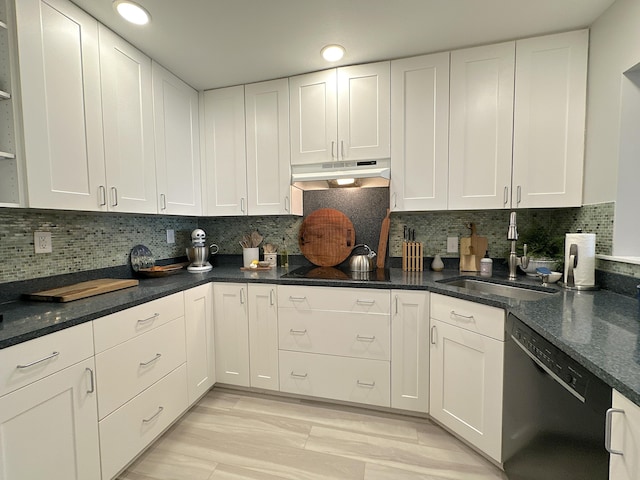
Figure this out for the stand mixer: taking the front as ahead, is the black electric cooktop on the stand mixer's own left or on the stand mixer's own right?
on the stand mixer's own left

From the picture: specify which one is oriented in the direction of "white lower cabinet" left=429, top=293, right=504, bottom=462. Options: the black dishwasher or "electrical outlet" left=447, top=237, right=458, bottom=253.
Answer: the electrical outlet

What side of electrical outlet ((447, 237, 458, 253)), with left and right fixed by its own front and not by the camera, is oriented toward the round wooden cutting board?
right

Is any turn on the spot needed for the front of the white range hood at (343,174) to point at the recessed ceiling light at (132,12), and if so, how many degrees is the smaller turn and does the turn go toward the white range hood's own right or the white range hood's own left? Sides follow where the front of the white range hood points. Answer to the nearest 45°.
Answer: approximately 45° to the white range hood's own right

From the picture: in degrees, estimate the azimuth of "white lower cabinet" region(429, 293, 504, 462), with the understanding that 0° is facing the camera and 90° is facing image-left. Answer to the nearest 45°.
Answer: approximately 45°

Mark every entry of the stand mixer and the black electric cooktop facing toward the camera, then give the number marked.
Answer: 2
